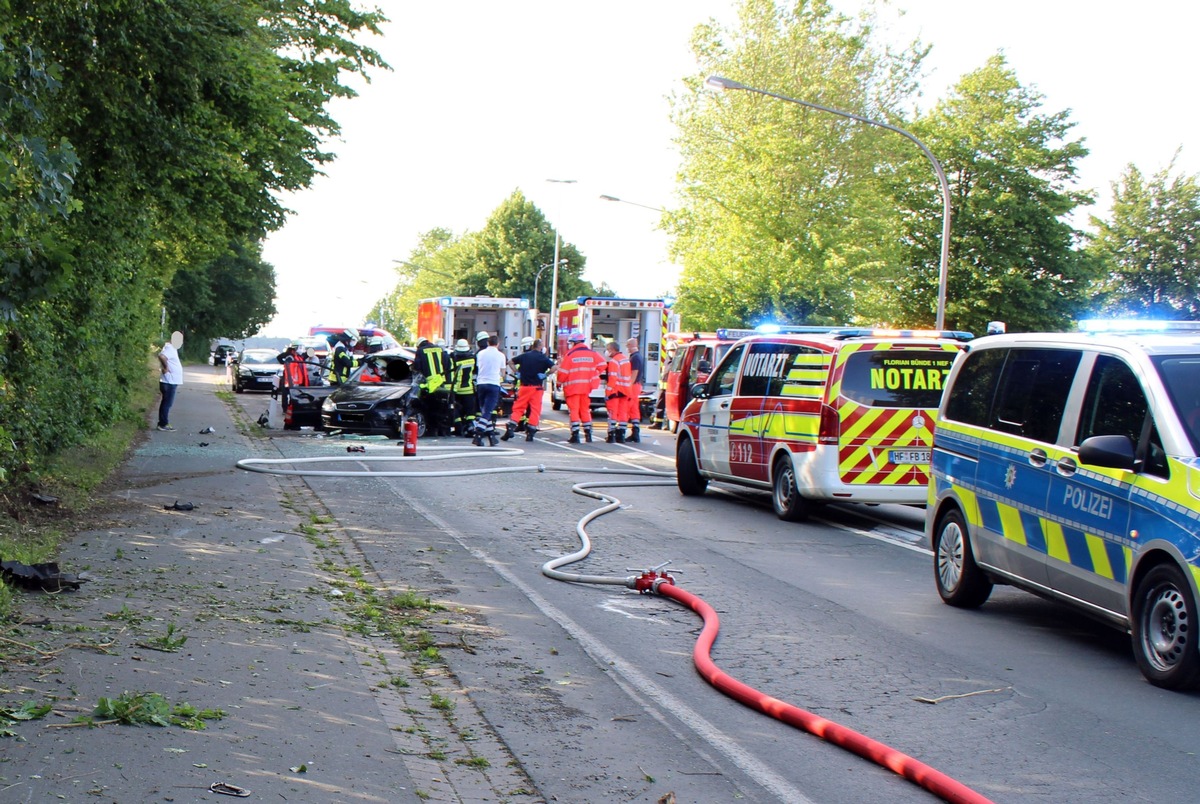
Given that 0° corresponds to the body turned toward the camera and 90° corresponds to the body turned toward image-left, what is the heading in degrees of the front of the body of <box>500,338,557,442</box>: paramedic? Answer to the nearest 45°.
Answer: approximately 180°

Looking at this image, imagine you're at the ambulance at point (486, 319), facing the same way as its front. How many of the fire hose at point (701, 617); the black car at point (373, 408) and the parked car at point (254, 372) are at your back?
2

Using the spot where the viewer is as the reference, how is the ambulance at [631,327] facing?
facing away from the viewer

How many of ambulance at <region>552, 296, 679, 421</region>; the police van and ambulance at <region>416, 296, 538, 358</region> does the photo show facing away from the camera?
2

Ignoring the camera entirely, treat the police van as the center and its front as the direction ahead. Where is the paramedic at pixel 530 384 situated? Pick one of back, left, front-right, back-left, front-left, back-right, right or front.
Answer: back

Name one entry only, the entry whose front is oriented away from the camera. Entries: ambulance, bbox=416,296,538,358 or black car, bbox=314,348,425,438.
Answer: the ambulance

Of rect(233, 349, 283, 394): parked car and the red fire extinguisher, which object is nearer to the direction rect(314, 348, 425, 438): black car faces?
the red fire extinguisher

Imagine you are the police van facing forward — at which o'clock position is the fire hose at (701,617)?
The fire hose is roughly at 4 o'clock from the police van.

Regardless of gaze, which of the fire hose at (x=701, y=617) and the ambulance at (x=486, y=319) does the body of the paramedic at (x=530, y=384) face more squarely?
the ambulance

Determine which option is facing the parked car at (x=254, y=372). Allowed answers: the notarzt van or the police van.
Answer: the notarzt van

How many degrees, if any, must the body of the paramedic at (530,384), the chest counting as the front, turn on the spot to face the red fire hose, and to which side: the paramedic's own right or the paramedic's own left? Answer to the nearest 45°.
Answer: approximately 180°

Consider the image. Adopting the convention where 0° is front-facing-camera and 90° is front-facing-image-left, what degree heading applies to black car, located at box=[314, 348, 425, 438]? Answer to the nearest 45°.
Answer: approximately 45°

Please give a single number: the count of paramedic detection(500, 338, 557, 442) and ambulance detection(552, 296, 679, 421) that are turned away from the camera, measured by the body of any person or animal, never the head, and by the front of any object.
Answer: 2

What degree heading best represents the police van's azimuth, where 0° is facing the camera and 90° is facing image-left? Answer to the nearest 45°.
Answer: approximately 315°

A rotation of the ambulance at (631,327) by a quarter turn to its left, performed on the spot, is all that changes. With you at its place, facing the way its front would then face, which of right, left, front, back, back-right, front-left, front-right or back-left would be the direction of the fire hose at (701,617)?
left

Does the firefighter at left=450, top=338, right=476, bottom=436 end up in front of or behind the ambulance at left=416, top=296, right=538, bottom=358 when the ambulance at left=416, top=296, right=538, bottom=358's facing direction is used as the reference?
behind

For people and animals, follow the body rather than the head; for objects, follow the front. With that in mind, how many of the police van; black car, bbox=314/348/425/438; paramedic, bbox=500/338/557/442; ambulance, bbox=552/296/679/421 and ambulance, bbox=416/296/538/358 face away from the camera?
3

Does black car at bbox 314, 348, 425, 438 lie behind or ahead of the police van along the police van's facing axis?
behind
